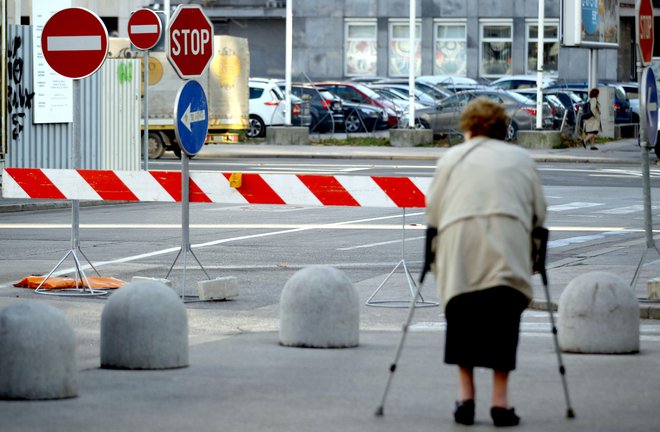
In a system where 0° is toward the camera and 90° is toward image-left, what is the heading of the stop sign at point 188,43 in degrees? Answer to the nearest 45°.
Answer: approximately 315°

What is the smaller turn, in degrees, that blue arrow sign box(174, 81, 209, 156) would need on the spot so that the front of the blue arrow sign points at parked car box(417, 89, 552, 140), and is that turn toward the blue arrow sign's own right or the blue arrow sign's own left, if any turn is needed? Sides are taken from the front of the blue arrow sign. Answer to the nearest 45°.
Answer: approximately 135° to the blue arrow sign's own left

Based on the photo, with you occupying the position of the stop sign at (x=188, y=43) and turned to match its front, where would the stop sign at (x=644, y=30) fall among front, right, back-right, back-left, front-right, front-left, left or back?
front-left

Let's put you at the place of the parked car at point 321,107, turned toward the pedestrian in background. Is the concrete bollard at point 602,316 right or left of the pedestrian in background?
right

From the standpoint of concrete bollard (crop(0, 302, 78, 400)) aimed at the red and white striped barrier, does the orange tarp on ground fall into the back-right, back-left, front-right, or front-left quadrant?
front-left

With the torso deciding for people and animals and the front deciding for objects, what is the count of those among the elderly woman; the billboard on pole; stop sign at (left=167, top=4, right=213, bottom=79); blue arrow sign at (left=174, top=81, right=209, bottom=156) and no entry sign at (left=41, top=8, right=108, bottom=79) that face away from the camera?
1

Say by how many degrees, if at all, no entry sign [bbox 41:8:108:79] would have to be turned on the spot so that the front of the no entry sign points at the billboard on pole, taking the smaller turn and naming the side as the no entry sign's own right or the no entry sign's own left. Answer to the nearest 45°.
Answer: approximately 135° to the no entry sign's own left

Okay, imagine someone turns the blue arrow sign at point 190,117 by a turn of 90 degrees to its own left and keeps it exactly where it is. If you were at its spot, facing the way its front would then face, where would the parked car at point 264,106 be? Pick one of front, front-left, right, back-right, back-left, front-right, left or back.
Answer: front-left

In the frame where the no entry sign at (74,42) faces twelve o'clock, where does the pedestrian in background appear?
The pedestrian in background is roughly at 7 o'clock from the no entry sign.

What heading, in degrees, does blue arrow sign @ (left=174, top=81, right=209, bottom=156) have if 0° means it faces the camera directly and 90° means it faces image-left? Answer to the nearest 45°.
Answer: approximately 315°

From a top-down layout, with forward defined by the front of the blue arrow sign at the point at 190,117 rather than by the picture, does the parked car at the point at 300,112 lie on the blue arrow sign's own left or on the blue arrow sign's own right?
on the blue arrow sign's own left

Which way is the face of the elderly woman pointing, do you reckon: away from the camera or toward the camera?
away from the camera

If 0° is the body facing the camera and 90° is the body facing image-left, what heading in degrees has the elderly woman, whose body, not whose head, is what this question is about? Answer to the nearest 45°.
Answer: approximately 180°

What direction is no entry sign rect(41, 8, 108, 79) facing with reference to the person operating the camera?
facing the viewer
